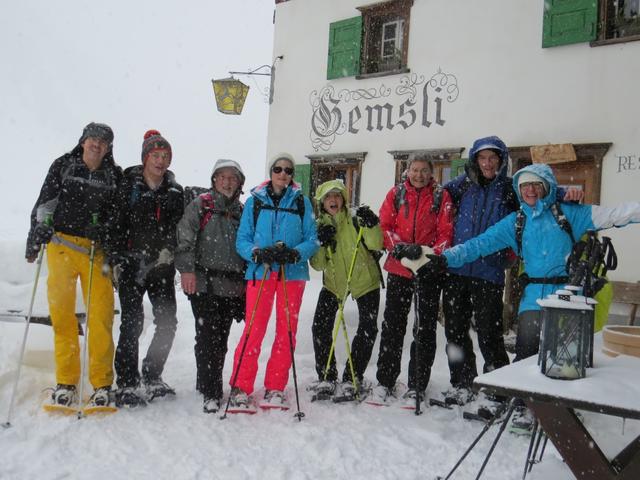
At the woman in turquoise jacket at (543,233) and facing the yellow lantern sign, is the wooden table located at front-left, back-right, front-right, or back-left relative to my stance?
back-left

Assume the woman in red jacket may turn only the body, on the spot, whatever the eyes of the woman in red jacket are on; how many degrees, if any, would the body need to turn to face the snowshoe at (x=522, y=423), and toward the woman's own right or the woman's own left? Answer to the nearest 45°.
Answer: approximately 45° to the woman's own left

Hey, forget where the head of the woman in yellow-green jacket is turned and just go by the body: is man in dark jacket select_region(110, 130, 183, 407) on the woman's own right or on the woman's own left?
on the woman's own right

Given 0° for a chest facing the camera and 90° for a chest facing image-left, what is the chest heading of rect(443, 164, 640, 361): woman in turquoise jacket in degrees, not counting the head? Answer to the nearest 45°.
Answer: approximately 0°

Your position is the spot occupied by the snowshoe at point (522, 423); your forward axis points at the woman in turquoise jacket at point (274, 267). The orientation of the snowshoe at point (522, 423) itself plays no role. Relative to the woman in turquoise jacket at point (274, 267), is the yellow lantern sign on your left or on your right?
right
